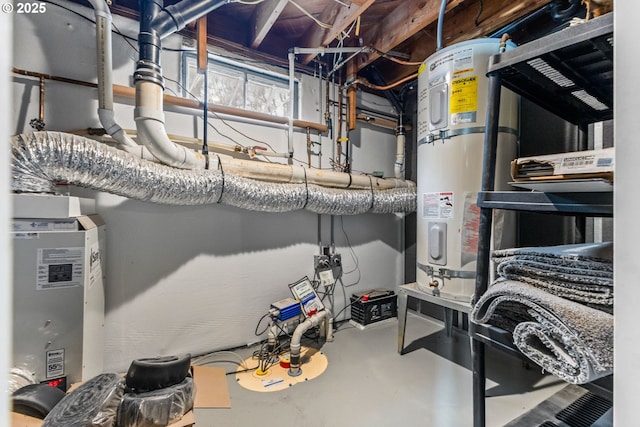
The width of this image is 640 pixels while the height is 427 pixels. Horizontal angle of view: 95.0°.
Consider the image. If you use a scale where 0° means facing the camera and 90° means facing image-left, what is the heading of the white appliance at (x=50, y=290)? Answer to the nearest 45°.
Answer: approximately 0°

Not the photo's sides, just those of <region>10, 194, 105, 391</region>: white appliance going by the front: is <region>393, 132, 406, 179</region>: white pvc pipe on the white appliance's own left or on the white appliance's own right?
on the white appliance's own left

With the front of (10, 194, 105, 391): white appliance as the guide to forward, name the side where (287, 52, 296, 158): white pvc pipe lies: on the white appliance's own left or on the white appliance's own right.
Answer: on the white appliance's own left

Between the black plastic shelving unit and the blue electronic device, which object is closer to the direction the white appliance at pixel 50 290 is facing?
the black plastic shelving unit

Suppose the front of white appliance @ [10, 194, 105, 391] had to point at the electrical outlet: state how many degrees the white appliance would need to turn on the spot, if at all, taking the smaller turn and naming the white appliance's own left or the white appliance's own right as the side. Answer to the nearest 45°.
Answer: approximately 90° to the white appliance's own left

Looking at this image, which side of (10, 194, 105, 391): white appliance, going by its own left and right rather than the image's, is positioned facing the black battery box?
left

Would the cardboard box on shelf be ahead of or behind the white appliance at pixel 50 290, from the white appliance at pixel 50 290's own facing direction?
ahead

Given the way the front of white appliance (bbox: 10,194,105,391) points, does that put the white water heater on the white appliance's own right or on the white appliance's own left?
on the white appliance's own left
